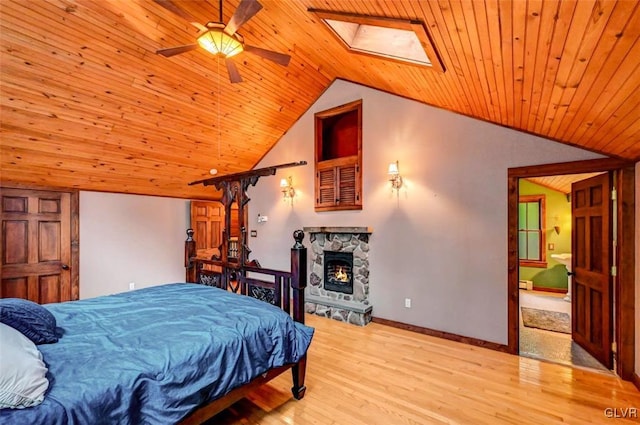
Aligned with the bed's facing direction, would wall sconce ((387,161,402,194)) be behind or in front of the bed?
in front

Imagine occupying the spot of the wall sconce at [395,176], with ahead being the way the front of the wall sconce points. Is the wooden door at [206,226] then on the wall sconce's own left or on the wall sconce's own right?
on the wall sconce's own right

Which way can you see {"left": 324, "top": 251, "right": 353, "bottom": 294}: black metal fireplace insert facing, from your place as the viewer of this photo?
facing the viewer and to the left of the viewer

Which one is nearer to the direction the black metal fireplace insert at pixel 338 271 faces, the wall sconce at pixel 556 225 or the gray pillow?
the gray pillow

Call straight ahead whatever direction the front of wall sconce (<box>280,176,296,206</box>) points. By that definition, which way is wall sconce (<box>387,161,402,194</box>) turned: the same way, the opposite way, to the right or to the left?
the same way

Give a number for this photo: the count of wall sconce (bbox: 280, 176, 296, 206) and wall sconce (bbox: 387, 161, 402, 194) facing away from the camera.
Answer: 0

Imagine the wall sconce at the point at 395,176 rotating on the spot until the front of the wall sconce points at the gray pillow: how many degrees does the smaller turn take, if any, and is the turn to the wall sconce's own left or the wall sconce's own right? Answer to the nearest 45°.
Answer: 0° — it already faces it

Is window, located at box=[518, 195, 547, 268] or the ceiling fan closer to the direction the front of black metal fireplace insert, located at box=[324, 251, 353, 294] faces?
the ceiling fan

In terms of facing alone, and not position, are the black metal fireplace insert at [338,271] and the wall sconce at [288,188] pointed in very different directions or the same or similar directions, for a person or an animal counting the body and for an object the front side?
same or similar directions

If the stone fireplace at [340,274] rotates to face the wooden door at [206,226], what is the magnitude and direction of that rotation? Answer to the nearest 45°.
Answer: approximately 90° to its right

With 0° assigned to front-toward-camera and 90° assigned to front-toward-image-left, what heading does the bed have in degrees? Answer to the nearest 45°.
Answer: approximately 225°

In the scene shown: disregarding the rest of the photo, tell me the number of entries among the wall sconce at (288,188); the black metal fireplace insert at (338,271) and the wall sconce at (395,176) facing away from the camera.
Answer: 0

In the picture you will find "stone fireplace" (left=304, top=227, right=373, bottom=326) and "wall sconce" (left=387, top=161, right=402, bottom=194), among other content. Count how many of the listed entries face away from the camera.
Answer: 0

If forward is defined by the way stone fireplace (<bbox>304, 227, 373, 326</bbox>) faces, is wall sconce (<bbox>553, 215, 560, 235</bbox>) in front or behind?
behind

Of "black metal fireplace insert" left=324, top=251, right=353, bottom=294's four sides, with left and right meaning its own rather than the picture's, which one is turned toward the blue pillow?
front

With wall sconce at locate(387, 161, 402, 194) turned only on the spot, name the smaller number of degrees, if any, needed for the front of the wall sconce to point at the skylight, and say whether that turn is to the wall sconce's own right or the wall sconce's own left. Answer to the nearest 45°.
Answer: approximately 45° to the wall sconce's own left
